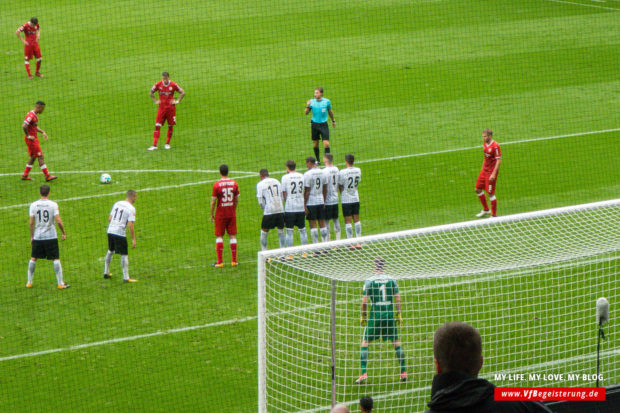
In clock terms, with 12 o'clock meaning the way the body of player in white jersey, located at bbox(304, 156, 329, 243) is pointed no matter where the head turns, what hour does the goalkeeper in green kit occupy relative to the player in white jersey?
The goalkeeper in green kit is roughly at 7 o'clock from the player in white jersey.

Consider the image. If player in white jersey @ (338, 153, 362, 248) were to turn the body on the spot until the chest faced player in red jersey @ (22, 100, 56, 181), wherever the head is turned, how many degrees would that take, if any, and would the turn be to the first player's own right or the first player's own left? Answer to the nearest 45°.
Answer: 0° — they already face them

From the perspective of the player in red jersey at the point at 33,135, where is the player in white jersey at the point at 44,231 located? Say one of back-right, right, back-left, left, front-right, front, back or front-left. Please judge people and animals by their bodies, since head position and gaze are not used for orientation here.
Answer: right

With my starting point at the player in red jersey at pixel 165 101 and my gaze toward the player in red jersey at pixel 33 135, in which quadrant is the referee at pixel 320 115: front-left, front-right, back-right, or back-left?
back-left

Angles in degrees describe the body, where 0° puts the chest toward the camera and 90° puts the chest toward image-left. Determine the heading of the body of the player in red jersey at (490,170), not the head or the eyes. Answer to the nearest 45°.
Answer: approximately 45°

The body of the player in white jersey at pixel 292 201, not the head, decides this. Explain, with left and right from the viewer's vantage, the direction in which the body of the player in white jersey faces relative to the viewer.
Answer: facing away from the viewer and to the left of the viewer

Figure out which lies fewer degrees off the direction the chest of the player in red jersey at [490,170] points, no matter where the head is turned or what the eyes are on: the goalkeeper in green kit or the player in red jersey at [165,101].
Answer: the goalkeeper in green kit

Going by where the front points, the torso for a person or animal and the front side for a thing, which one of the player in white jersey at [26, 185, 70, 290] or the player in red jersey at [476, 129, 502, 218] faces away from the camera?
the player in white jersey

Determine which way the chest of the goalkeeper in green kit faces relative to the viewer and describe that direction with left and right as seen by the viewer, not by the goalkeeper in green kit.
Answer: facing away from the viewer

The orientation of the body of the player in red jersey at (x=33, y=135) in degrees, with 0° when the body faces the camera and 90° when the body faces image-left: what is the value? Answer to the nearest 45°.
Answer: approximately 270°

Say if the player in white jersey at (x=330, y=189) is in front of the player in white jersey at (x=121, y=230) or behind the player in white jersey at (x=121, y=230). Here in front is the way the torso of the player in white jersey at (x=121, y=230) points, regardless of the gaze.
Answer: in front

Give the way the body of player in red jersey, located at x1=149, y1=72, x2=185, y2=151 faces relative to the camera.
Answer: toward the camera

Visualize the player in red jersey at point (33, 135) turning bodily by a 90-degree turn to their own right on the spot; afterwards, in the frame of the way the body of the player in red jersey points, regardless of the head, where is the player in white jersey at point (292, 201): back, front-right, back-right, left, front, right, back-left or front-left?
front-left

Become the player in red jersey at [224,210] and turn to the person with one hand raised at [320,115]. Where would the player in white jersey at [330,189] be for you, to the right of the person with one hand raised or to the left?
right

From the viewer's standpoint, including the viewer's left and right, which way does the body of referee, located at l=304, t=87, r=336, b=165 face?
facing the viewer

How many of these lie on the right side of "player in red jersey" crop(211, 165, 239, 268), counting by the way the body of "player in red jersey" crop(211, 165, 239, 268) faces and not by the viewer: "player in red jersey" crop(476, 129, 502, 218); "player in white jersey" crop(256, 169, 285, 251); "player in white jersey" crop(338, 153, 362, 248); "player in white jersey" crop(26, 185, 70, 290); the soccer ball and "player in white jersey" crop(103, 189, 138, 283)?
3

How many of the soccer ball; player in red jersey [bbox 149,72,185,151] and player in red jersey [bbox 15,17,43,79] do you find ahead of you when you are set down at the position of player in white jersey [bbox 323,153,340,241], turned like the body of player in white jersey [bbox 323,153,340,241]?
3
